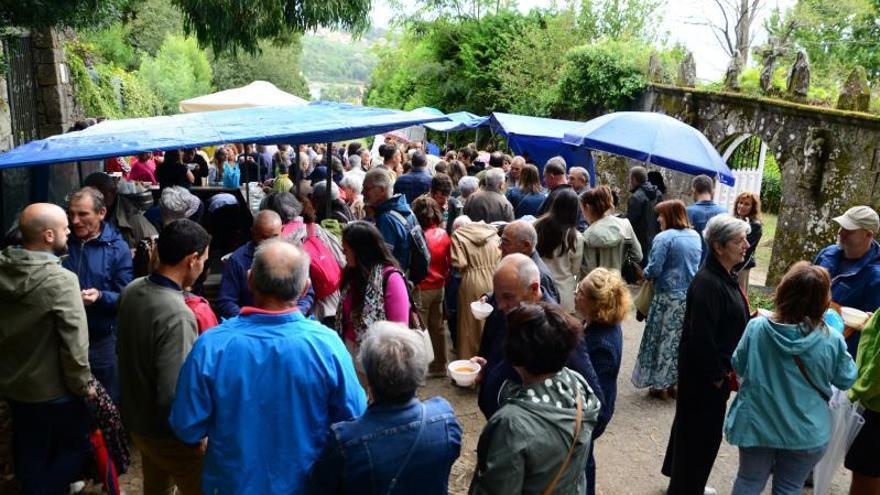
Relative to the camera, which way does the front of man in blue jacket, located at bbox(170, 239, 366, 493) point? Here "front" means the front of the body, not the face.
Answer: away from the camera

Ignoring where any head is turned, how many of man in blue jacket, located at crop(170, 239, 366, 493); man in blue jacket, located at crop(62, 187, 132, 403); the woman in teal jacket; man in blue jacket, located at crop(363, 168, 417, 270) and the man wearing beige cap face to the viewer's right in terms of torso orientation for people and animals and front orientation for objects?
0

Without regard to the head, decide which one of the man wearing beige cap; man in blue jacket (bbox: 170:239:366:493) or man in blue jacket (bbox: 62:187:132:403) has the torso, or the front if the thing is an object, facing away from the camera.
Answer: man in blue jacket (bbox: 170:239:366:493)

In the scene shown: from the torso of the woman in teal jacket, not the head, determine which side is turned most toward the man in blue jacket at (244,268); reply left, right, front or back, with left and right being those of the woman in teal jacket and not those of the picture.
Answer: left

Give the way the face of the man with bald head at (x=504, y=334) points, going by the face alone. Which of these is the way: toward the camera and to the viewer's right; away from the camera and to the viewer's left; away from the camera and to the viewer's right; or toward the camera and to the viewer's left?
toward the camera and to the viewer's left

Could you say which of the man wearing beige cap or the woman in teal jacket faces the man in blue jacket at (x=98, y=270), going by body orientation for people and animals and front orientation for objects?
the man wearing beige cap

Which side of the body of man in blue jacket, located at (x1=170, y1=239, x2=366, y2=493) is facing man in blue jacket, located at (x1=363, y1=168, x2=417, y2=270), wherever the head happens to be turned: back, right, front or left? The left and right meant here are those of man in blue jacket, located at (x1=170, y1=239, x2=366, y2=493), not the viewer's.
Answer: front

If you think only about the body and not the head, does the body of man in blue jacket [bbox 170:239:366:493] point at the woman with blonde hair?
no

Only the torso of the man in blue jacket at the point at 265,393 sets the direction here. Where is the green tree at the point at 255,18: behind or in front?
in front

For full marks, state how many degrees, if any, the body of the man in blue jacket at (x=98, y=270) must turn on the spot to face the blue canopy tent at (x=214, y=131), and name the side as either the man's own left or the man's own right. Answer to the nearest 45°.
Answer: approximately 180°

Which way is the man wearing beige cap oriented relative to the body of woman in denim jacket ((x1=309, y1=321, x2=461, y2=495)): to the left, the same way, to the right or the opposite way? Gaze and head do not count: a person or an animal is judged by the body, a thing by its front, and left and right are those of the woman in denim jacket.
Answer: to the left

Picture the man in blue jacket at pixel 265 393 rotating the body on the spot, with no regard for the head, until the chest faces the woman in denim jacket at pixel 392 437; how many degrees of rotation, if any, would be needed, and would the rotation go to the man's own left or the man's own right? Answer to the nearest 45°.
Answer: approximately 135° to the man's own right

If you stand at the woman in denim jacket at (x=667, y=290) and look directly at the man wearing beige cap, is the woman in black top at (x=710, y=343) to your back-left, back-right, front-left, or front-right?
front-right

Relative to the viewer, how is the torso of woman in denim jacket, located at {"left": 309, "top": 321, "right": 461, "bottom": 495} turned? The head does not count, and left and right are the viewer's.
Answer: facing away from the viewer
